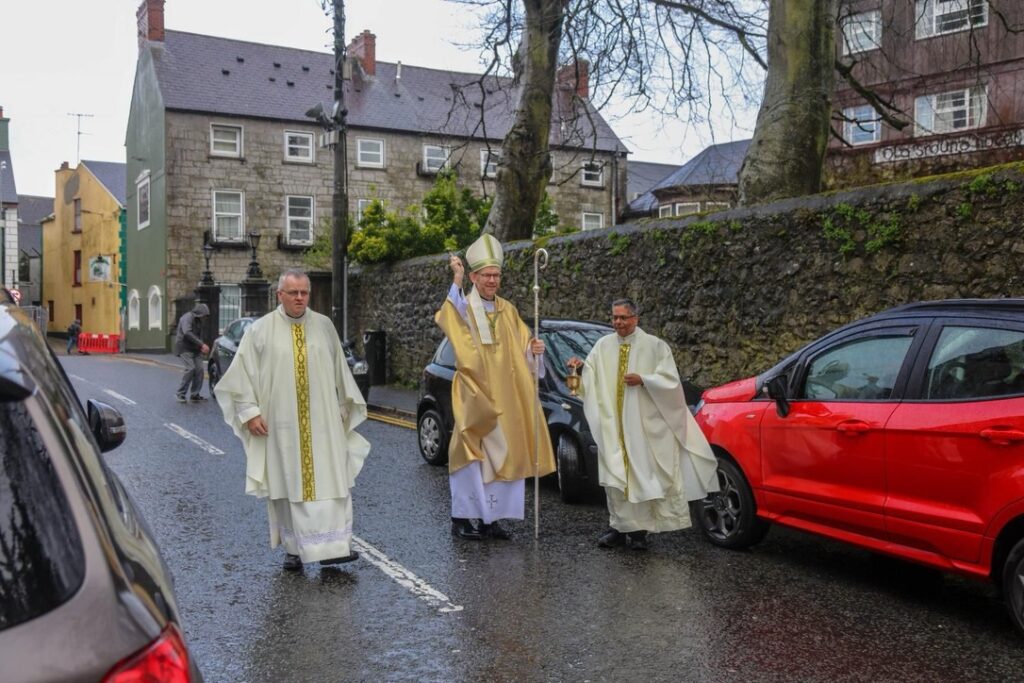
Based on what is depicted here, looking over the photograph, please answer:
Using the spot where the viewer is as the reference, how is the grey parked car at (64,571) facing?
facing away from the viewer

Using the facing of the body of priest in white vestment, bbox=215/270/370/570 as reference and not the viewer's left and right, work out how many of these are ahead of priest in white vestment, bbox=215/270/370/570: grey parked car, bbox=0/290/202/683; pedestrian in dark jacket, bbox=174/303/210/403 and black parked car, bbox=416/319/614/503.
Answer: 1

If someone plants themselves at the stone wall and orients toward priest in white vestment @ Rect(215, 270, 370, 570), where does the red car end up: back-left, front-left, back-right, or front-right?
front-left

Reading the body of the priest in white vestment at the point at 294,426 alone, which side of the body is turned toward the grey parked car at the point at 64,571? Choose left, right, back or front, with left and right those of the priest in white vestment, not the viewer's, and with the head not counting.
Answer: front

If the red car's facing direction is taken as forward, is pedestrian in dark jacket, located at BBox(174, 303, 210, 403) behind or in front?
in front

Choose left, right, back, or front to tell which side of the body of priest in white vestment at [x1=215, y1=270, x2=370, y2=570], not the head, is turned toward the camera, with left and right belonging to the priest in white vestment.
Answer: front

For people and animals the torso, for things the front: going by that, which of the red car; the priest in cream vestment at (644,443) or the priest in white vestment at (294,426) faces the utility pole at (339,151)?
the red car

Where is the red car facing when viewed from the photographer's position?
facing away from the viewer and to the left of the viewer

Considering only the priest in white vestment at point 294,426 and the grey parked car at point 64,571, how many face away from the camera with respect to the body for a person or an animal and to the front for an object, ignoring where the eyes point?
1

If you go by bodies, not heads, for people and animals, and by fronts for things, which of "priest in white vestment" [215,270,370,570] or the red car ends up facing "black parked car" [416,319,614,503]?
the red car

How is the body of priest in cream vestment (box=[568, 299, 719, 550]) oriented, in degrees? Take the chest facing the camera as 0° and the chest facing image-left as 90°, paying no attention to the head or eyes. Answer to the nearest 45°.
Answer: approximately 45°

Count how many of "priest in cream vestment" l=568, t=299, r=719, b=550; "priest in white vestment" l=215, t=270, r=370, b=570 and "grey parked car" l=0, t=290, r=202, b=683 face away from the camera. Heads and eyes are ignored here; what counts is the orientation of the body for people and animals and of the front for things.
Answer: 1

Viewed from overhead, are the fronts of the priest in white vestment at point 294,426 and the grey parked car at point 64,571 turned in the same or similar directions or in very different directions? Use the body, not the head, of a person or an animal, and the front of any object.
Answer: very different directions

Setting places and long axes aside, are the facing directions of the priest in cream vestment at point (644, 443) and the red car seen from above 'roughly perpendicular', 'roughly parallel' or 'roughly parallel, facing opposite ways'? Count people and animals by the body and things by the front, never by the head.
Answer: roughly perpendicular

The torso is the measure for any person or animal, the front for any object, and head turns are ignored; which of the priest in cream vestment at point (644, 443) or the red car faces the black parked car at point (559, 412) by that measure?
the red car

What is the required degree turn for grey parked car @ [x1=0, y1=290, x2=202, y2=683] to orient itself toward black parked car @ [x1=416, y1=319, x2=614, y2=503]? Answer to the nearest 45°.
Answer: approximately 45° to its right

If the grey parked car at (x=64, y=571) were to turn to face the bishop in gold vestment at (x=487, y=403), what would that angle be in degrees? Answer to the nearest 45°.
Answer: approximately 45° to its right
